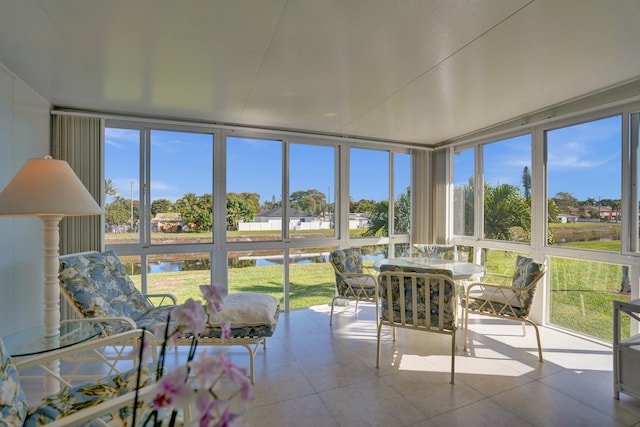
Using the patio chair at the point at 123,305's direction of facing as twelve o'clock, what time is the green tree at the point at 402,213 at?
The green tree is roughly at 10 o'clock from the patio chair.

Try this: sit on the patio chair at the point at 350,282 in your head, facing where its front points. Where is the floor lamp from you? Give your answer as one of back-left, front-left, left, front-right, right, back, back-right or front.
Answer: right

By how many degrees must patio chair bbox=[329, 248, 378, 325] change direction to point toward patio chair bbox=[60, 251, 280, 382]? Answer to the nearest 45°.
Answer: approximately 90° to its right

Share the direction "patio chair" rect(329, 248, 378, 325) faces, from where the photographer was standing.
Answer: facing the viewer and to the right of the viewer

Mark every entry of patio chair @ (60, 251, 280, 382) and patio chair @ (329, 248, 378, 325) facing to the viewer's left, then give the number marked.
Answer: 0

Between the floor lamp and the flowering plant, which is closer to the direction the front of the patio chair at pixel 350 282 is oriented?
the flowering plant

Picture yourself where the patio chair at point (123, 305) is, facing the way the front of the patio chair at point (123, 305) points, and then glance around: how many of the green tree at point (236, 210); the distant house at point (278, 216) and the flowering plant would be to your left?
2

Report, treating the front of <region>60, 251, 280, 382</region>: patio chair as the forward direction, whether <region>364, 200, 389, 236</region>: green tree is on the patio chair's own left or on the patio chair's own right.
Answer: on the patio chair's own left

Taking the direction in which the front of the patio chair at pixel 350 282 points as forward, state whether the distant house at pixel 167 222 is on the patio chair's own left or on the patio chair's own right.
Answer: on the patio chair's own left

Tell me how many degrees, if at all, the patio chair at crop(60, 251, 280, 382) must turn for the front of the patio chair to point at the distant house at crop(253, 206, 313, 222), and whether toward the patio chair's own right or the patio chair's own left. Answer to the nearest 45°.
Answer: approximately 90° to the patio chair's own left

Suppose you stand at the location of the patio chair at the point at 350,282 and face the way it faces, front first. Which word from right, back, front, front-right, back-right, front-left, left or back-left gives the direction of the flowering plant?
front-right
